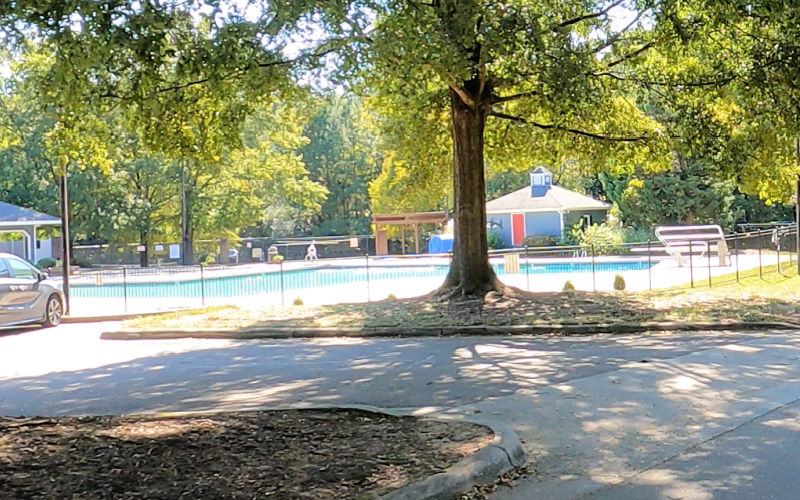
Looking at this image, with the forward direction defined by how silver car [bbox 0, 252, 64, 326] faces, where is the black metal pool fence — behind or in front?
in front

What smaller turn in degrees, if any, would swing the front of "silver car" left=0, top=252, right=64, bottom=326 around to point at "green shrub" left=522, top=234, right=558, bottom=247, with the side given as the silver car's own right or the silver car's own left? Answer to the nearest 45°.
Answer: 0° — it already faces it

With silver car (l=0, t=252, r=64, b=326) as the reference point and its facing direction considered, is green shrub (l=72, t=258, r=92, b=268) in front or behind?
in front

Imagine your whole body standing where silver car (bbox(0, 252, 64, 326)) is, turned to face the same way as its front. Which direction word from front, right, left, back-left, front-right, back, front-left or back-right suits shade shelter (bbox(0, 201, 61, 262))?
front-left

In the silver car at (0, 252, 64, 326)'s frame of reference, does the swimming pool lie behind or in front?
in front

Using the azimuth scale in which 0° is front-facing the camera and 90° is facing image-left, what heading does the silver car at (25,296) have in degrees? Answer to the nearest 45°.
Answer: approximately 225°

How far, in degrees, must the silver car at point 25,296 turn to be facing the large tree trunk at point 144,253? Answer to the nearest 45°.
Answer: approximately 45° to its left
